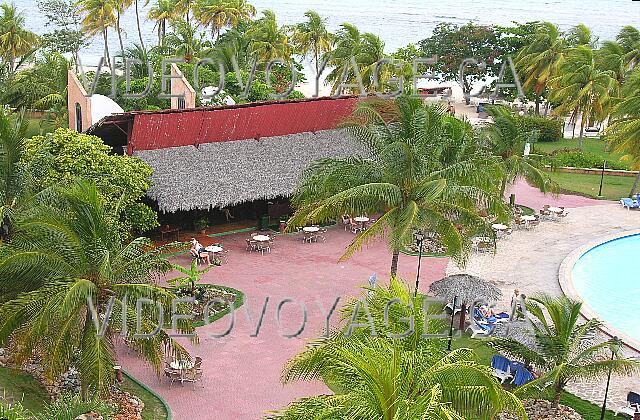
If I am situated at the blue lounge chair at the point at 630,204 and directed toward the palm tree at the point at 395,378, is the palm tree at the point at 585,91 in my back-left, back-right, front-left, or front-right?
back-right

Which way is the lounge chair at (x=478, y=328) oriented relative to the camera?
to the viewer's right

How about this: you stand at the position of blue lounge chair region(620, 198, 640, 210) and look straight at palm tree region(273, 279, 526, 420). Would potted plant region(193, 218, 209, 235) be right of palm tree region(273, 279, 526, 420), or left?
right

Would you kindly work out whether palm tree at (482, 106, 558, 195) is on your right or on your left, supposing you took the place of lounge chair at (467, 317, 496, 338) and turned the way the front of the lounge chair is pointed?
on your left

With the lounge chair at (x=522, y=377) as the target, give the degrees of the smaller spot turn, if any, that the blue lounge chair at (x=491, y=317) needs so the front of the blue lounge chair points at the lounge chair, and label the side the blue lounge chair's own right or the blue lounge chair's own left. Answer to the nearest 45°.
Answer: approximately 90° to the blue lounge chair's own right

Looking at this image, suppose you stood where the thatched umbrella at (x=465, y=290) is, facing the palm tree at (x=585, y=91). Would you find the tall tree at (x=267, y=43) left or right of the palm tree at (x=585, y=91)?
left

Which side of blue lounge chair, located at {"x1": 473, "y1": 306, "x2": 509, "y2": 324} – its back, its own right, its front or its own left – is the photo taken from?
right

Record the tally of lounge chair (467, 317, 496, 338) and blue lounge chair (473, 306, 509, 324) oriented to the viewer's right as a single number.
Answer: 2

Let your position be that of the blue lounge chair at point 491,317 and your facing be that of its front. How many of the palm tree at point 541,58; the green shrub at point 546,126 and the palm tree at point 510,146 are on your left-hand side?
3
